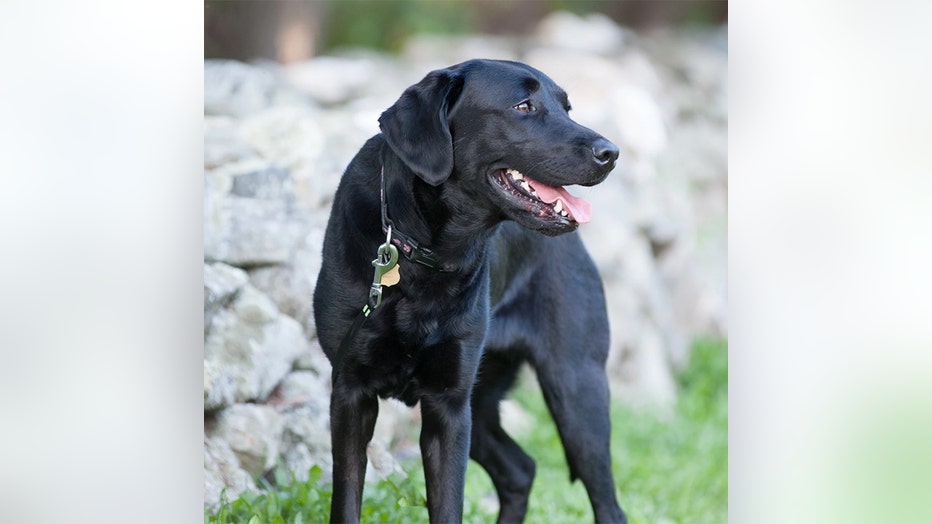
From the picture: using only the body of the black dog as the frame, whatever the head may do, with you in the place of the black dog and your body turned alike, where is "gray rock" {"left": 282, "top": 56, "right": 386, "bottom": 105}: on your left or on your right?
on your right

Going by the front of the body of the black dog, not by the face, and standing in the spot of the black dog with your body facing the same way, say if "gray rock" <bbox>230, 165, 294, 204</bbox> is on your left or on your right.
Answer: on your right

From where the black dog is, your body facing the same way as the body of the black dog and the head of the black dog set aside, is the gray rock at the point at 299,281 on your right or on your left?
on your right

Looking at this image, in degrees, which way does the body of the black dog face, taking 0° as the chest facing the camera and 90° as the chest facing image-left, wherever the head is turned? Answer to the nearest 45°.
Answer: approximately 45°

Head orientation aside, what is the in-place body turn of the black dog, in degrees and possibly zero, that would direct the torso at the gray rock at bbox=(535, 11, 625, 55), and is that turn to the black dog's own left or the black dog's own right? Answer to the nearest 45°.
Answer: approximately 135° to the black dog's own right

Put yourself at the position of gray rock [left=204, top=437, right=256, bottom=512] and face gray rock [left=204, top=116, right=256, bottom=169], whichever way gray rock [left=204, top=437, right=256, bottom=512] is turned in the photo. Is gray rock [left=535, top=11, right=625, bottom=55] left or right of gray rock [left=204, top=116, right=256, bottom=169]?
right

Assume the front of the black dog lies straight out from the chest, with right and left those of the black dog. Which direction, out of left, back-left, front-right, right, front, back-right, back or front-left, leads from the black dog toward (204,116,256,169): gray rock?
right

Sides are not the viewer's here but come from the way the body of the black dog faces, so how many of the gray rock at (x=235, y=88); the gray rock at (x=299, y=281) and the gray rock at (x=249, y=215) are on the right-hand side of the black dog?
3

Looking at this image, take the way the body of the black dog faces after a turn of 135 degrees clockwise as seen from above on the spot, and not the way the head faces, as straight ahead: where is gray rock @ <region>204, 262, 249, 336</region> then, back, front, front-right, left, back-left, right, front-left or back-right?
front-left

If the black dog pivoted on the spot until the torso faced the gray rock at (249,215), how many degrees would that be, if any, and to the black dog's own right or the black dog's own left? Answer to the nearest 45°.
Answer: approximately 90° to the black dog's own right
